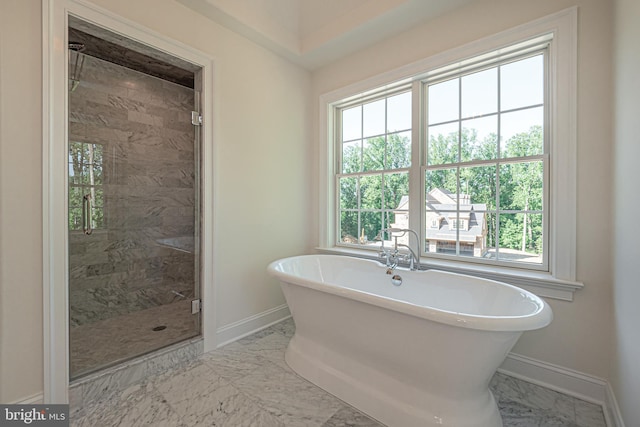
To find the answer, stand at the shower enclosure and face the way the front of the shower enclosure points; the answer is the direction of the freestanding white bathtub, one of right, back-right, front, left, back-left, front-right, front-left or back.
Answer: front

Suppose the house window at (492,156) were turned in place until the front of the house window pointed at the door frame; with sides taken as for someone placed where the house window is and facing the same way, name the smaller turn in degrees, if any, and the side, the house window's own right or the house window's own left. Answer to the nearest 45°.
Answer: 0° — it already faces it

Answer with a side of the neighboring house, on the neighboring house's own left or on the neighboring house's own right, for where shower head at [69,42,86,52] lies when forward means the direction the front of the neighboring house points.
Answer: on the neighboring house's own right

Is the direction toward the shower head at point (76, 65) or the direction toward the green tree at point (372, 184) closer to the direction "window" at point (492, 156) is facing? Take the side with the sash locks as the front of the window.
the shower head

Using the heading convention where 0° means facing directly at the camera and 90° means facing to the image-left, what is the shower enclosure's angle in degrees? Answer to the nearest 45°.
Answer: approximately 315°

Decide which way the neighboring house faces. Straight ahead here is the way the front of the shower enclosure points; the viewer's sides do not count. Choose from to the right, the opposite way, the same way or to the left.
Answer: to the right

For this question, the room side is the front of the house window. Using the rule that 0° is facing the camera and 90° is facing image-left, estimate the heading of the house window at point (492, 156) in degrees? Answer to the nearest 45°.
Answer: approximately 45°

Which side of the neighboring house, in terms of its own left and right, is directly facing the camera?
front

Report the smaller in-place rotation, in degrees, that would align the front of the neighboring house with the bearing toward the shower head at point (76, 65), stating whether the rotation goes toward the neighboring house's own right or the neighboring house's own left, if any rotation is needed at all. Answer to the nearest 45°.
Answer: approximately 45° to the neighboring house's own right

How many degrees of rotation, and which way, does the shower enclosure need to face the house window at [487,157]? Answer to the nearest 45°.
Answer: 0° — it already faces it

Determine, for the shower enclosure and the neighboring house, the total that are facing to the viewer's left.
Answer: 0

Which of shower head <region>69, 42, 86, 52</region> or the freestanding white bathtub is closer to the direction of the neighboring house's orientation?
the freestanding white bathtub

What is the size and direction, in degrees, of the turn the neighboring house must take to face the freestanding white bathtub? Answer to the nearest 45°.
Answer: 0° — it already faces it
